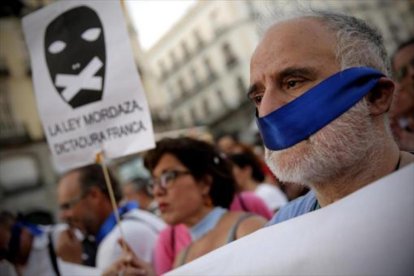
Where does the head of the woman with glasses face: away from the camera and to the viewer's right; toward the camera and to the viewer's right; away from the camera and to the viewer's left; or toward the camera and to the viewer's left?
toward the camera and to the viewer's left

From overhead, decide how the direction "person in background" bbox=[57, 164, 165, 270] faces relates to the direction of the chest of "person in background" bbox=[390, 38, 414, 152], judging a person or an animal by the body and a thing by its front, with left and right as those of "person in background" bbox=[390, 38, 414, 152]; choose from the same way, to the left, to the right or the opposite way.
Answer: the same way

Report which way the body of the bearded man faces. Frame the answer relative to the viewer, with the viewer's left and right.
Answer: facing the viewer and to the left of the viewer

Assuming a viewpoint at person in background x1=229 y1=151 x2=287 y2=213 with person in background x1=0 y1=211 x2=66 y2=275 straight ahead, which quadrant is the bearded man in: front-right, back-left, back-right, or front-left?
front-left

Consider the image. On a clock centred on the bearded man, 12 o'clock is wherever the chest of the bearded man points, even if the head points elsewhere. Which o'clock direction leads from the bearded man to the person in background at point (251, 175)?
The person in background is roughly at 4 o'clock from the bearded man.

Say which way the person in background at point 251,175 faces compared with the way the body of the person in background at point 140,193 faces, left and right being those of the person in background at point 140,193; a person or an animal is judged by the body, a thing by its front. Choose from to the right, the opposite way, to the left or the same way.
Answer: the same way

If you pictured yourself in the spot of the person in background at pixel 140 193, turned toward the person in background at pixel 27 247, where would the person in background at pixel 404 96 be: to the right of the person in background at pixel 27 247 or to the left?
left

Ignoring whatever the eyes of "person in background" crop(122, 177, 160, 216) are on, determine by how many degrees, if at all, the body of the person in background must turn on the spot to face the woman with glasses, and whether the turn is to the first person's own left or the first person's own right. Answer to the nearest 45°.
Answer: approximately 90° to the first person's own left

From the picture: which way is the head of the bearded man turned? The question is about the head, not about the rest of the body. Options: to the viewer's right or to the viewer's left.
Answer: to the viewer's left

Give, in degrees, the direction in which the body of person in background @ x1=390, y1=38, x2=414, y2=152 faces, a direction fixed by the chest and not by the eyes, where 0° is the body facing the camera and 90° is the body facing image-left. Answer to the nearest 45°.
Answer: approximately 45°

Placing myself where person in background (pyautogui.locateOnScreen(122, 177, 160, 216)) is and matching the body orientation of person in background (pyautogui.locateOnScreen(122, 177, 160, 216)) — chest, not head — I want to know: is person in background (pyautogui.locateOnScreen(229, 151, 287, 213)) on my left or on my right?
on my left
